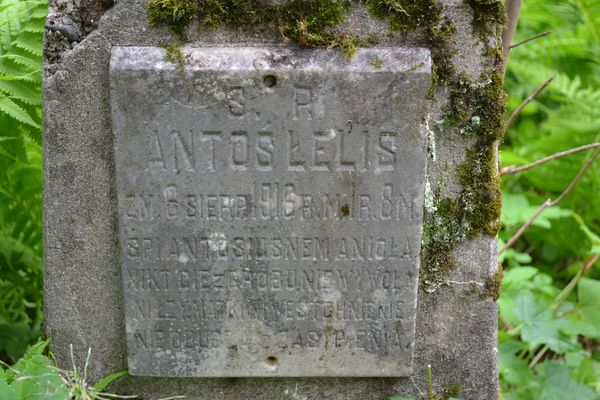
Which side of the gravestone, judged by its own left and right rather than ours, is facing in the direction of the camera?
front

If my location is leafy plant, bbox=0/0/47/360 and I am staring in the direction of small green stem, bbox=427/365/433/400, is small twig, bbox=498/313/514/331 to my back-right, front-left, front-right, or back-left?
front-left

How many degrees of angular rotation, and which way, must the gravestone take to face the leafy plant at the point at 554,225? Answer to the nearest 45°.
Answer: approximately 135° to its left

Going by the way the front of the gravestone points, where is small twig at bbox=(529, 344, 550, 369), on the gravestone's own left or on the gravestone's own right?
on the gravestone's own left

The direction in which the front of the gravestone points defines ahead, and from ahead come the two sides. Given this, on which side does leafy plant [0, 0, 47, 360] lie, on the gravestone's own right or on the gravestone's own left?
on the gravestone's own right

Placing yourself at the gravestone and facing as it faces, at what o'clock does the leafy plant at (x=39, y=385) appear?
The leafy plant is roughly at 2 o'clock from the gravestone.

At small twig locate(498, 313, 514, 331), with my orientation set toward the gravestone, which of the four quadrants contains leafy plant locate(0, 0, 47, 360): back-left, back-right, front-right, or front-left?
front-right

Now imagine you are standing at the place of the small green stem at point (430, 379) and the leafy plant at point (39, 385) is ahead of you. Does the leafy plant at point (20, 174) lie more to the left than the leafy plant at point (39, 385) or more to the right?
right

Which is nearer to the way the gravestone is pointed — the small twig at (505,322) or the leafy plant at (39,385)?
the leafy plant

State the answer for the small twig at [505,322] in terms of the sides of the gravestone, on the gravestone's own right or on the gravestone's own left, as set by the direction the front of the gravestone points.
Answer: on the gravestone's own left
